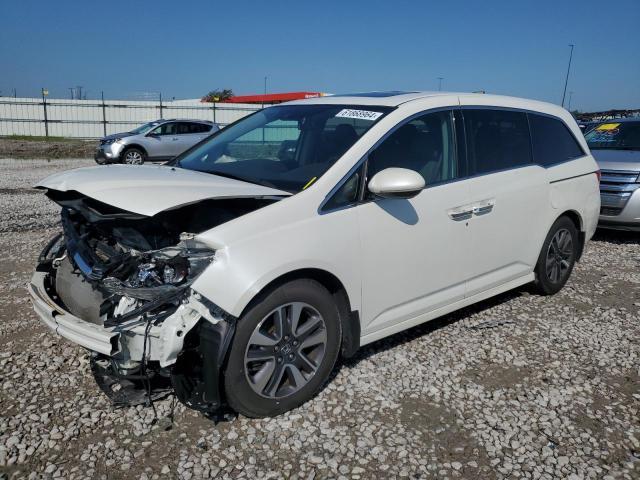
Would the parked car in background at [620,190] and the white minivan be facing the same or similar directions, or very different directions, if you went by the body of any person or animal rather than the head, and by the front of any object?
same or similar directions

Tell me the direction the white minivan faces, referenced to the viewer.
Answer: facing the viewer and to the left of the viewer

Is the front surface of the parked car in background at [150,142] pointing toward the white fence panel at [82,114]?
no

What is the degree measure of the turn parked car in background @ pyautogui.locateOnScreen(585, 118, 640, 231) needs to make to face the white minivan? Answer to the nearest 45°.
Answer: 0° — it already faces it

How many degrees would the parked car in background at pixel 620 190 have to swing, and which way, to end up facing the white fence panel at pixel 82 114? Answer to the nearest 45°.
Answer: approximately 135° to its right

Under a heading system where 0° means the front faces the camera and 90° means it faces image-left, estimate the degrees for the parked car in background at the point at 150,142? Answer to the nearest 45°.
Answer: approximately 45°

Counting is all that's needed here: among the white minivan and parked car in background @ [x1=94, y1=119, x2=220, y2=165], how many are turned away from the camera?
0

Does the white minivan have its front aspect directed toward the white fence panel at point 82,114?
no

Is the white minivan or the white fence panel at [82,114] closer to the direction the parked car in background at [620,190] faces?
the white minivan

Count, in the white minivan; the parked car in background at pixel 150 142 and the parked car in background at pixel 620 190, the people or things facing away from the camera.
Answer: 0

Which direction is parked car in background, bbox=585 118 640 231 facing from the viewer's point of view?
toward the camera

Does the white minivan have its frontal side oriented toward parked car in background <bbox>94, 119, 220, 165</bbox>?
no

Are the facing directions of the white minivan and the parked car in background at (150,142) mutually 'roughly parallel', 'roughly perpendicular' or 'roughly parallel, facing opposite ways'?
roughly parallel
